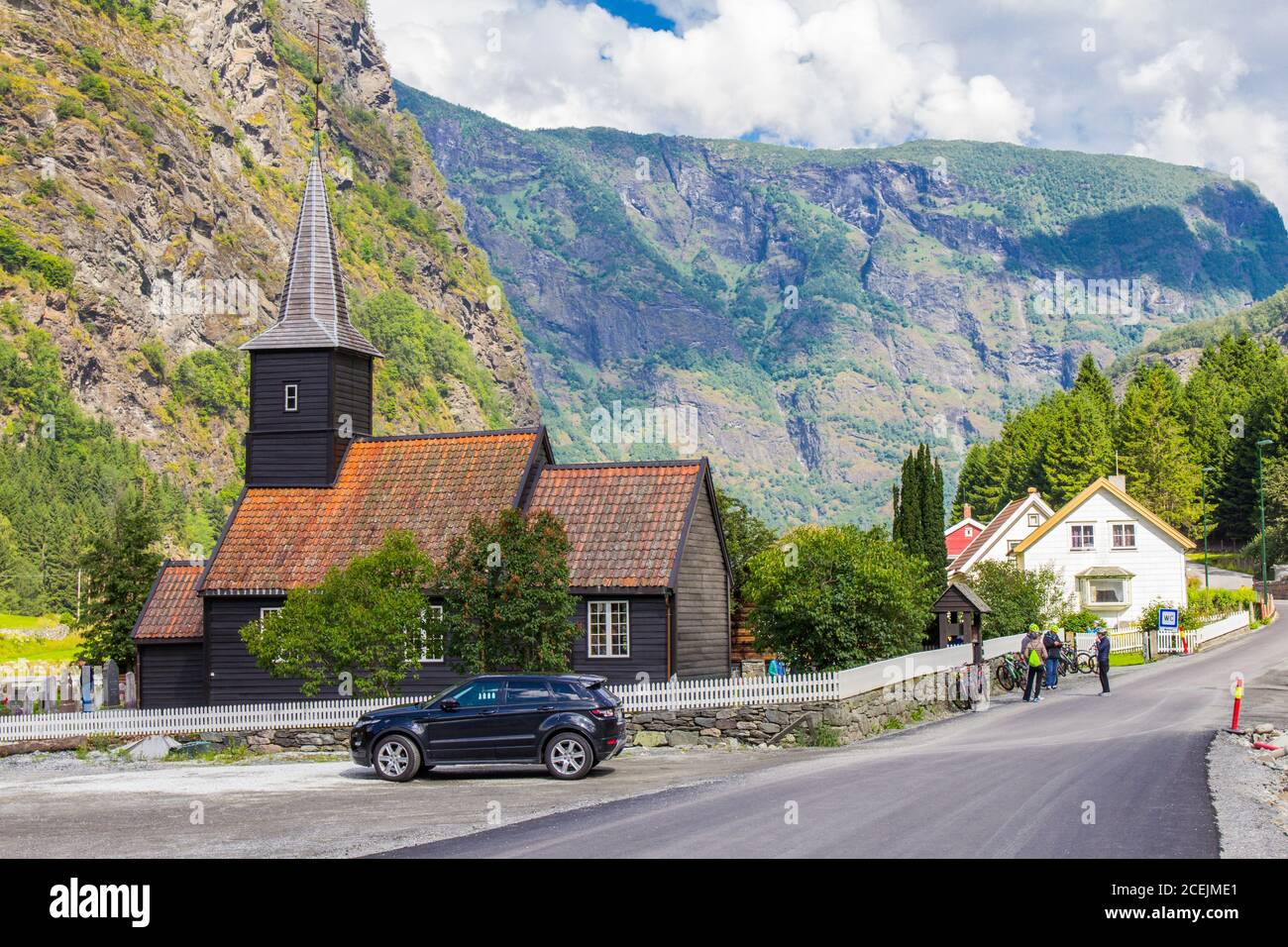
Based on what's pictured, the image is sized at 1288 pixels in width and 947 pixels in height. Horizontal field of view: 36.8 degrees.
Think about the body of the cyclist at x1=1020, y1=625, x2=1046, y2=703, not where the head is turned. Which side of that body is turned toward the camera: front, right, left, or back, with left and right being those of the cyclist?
back

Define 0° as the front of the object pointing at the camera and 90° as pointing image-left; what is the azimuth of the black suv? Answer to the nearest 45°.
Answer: approximately 90°

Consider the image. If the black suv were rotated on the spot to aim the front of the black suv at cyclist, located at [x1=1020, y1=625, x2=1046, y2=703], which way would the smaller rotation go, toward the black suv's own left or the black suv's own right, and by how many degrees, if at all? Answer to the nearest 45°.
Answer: approximately 135° to the black suv's own right

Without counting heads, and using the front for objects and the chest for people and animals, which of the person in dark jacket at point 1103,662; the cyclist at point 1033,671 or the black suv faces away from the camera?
the cyclist

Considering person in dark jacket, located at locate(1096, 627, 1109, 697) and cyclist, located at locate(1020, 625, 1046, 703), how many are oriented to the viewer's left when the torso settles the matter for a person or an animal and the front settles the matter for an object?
1

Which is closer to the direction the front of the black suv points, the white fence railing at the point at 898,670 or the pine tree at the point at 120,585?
the pine tree

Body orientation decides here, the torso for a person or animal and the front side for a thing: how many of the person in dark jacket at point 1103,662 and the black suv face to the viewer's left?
2

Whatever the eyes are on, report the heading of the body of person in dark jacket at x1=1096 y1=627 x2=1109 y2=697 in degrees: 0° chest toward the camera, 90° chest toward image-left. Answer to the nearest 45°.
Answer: approximately 90°

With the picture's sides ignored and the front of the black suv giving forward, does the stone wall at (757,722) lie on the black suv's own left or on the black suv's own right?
on the black suv's own right
